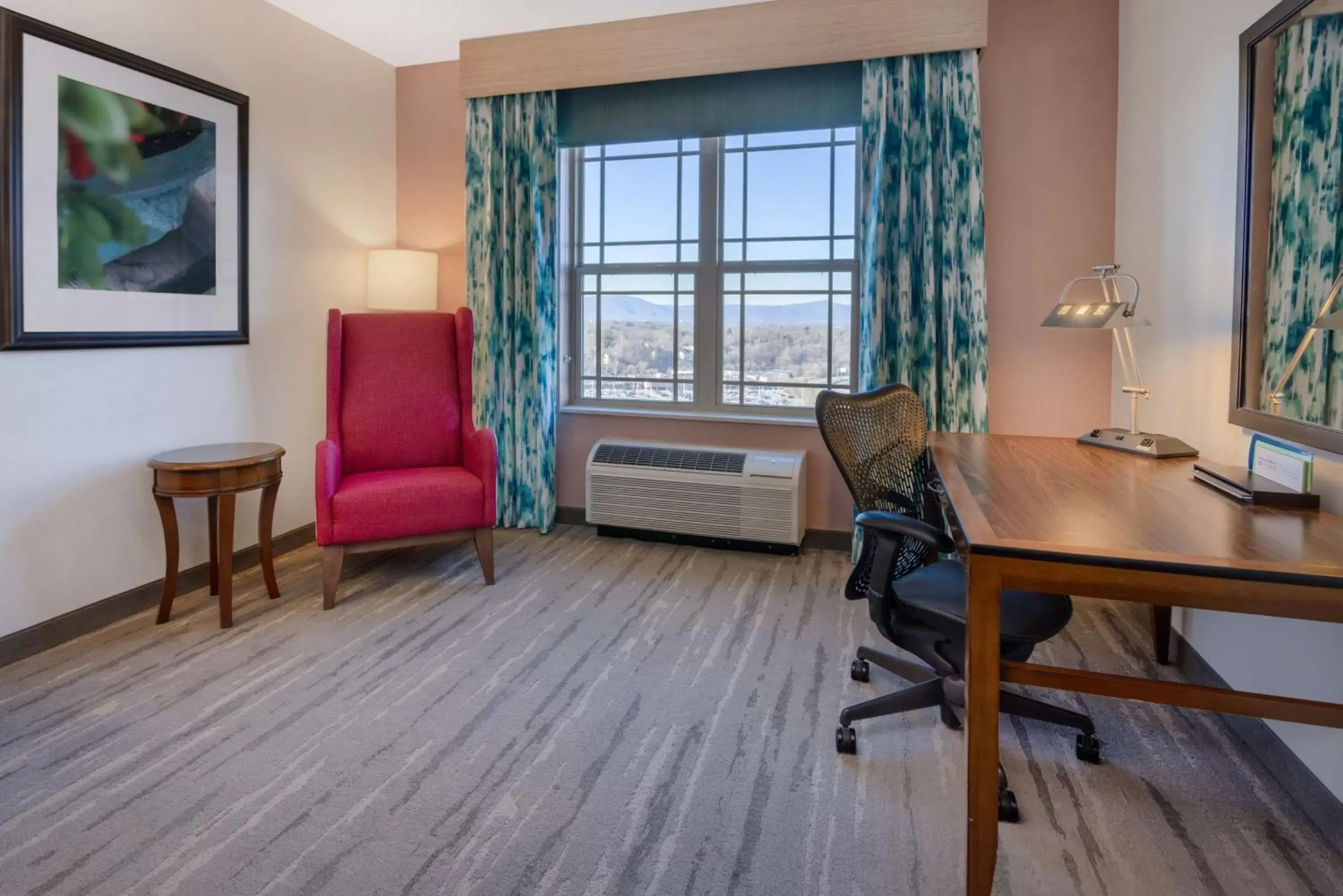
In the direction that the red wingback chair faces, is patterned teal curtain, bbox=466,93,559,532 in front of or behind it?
behind

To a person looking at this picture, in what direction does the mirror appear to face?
facing the viewer and to the left of the viewer

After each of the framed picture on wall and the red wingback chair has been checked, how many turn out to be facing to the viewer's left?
0

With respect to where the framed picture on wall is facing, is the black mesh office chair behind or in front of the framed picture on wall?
in front

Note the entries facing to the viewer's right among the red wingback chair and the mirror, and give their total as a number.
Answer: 0

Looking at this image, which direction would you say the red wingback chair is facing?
toward the camera

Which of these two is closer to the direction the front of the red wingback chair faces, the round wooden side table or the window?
the round wooden side table

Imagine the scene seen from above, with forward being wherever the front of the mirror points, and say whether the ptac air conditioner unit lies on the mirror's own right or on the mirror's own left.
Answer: on the mirror's own right

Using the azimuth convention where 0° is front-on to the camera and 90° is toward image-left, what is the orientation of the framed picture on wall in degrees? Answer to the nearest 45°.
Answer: approximately 315°

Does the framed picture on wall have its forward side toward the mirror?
yes

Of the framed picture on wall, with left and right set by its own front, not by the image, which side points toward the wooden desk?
front
